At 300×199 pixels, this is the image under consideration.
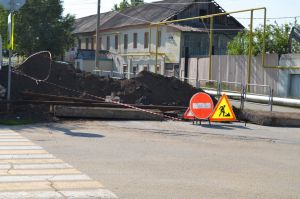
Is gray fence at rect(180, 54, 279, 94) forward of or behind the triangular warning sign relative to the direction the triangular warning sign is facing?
behind

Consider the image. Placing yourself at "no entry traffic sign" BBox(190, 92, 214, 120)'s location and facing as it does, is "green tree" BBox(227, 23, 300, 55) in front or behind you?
behind

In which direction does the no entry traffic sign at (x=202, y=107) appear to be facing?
toward the camera

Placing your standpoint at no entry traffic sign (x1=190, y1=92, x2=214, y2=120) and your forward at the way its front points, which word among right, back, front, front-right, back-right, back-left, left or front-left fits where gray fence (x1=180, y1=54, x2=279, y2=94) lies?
back

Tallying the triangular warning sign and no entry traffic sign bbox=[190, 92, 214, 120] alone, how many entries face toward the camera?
2

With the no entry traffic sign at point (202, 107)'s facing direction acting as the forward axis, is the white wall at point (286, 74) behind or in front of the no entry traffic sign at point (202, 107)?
behind

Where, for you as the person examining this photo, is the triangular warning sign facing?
facing the viewer
